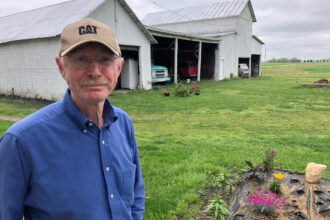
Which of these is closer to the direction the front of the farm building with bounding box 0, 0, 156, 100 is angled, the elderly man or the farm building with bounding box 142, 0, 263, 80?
the elderly man

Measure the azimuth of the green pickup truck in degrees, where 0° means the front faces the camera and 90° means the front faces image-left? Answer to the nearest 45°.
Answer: approximately 315°

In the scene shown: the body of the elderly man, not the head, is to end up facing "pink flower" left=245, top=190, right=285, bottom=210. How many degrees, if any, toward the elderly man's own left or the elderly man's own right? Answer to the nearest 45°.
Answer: approximately 90° to the elderly man's own left

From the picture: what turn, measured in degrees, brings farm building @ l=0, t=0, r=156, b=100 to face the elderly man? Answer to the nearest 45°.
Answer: approximately 45° to its right

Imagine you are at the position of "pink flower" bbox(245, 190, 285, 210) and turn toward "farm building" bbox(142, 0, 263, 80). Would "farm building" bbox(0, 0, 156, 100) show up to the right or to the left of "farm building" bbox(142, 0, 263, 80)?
left

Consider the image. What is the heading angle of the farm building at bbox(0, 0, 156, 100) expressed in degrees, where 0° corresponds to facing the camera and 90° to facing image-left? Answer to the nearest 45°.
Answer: approximately 315°

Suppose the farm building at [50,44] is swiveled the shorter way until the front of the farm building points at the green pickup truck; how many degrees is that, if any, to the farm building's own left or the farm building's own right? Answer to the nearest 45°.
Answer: approximately 90° to the farm building's own left
